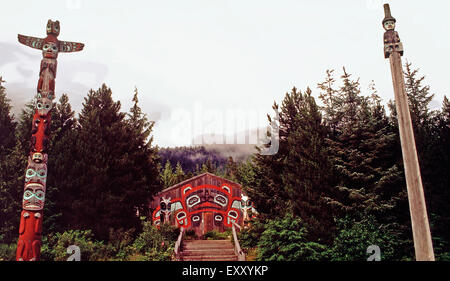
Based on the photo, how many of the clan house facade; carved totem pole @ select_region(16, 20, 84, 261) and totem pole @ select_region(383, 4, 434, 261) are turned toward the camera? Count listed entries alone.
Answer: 3

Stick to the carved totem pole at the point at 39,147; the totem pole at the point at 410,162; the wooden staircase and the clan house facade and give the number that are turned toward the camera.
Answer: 4

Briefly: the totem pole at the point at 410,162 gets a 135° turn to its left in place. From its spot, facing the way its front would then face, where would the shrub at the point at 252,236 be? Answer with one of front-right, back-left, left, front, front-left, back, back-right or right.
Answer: left

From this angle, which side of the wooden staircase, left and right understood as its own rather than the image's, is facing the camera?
front

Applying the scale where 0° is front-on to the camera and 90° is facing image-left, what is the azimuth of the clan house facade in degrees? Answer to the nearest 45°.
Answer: approximately 0°

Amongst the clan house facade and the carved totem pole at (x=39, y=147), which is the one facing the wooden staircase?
the clan house facade

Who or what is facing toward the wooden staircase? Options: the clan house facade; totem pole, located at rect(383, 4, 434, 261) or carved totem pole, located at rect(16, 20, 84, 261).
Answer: the clan house facade

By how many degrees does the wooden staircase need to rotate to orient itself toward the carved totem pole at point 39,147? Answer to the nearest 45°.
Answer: approximately 45° to its right

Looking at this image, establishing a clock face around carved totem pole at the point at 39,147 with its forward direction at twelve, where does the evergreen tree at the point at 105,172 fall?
The evergreen tree is roughly at 7 o'clock from the carved totem pole.

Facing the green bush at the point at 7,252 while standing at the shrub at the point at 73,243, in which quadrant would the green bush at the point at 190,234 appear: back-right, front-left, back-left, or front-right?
back-right

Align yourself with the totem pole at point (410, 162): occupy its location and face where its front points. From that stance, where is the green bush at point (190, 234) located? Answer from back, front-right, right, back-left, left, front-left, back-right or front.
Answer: back-right
